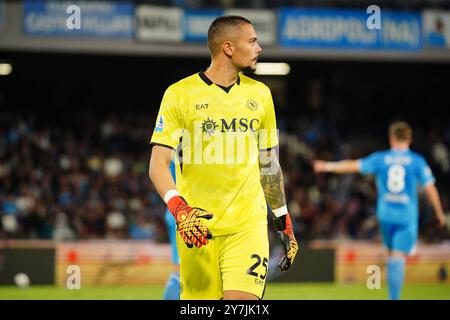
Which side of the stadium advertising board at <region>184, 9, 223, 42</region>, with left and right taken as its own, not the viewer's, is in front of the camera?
front

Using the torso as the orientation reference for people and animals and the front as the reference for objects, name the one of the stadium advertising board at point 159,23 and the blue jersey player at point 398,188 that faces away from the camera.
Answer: the blue jersey player

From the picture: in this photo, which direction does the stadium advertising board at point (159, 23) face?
toward the camera

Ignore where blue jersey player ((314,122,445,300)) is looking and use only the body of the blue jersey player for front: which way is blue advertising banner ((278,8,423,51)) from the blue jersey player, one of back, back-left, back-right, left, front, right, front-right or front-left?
front

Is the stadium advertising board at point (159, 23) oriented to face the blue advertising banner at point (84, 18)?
no

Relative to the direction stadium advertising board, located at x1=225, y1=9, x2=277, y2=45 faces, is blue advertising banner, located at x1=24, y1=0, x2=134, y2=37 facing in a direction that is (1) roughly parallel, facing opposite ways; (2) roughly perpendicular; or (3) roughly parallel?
roughly parallel

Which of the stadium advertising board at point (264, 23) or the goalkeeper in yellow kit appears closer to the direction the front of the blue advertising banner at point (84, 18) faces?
the goalkeeper in yellow kit

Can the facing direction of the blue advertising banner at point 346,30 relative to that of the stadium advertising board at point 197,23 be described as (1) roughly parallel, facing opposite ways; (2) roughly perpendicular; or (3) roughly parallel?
roughly parallel

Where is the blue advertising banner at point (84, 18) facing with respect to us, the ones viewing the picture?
facing the viewer

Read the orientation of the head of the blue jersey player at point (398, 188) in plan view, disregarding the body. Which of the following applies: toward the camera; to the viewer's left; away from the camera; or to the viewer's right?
away from the camera

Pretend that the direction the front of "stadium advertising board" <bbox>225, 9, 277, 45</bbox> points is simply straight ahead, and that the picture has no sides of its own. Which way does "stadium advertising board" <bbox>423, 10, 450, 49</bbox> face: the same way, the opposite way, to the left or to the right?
the same way

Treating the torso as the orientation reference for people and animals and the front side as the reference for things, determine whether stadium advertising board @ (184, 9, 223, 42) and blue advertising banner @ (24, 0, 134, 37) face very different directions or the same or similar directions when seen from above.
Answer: same or similar directions

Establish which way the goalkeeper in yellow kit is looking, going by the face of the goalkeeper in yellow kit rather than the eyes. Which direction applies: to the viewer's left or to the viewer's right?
to the viewer's right

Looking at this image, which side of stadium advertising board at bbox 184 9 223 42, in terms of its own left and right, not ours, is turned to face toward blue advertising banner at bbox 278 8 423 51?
left

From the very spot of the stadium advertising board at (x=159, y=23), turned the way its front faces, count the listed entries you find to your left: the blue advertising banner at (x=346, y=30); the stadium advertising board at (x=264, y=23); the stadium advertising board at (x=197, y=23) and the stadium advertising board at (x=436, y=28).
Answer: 4

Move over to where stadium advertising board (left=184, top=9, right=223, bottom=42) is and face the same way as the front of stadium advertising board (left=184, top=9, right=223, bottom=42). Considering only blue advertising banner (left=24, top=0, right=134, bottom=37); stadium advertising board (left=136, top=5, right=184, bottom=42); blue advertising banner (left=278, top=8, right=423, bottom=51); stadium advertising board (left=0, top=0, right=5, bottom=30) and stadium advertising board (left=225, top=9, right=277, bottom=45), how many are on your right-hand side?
3

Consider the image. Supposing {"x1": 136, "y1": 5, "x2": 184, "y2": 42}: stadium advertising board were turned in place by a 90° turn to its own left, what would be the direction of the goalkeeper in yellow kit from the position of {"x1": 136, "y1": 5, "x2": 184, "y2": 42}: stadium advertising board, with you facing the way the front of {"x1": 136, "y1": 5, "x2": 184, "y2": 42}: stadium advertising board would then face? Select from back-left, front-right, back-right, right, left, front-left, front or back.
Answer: right

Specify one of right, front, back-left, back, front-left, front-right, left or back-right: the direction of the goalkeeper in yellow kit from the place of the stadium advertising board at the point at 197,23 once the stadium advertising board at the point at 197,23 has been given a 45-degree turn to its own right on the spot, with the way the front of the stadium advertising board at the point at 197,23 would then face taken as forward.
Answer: front-left

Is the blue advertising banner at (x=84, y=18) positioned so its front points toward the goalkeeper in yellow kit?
yes

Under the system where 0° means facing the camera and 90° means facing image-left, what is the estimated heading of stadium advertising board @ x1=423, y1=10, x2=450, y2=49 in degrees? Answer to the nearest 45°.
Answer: approximately 0°

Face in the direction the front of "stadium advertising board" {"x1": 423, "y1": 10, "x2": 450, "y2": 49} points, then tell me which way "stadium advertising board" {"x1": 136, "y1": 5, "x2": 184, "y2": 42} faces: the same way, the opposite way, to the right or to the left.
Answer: the same way

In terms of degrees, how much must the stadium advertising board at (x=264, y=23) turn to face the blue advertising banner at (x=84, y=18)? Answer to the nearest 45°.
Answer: approximately 90° to its right

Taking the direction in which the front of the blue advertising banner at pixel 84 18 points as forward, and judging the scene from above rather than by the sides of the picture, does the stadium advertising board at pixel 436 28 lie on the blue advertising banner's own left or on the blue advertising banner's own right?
on the blue advertising banner's own left
